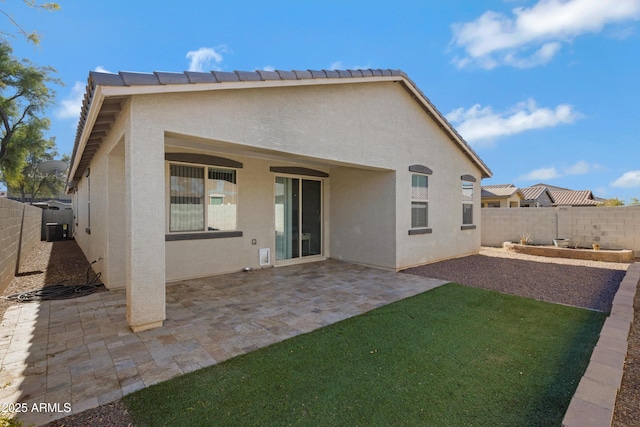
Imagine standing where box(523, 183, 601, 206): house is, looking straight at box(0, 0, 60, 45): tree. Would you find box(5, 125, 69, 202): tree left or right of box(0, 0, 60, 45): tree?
right

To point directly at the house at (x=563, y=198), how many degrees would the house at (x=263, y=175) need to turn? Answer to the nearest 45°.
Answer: approximately 90° to its right

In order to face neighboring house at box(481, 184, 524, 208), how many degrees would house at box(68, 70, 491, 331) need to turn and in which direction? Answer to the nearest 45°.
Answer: approximately 90° to its right

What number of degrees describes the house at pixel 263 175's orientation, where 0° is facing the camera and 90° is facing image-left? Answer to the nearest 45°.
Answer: approximately 135°

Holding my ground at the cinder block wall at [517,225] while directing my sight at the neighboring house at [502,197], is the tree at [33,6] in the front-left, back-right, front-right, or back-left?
back-left
